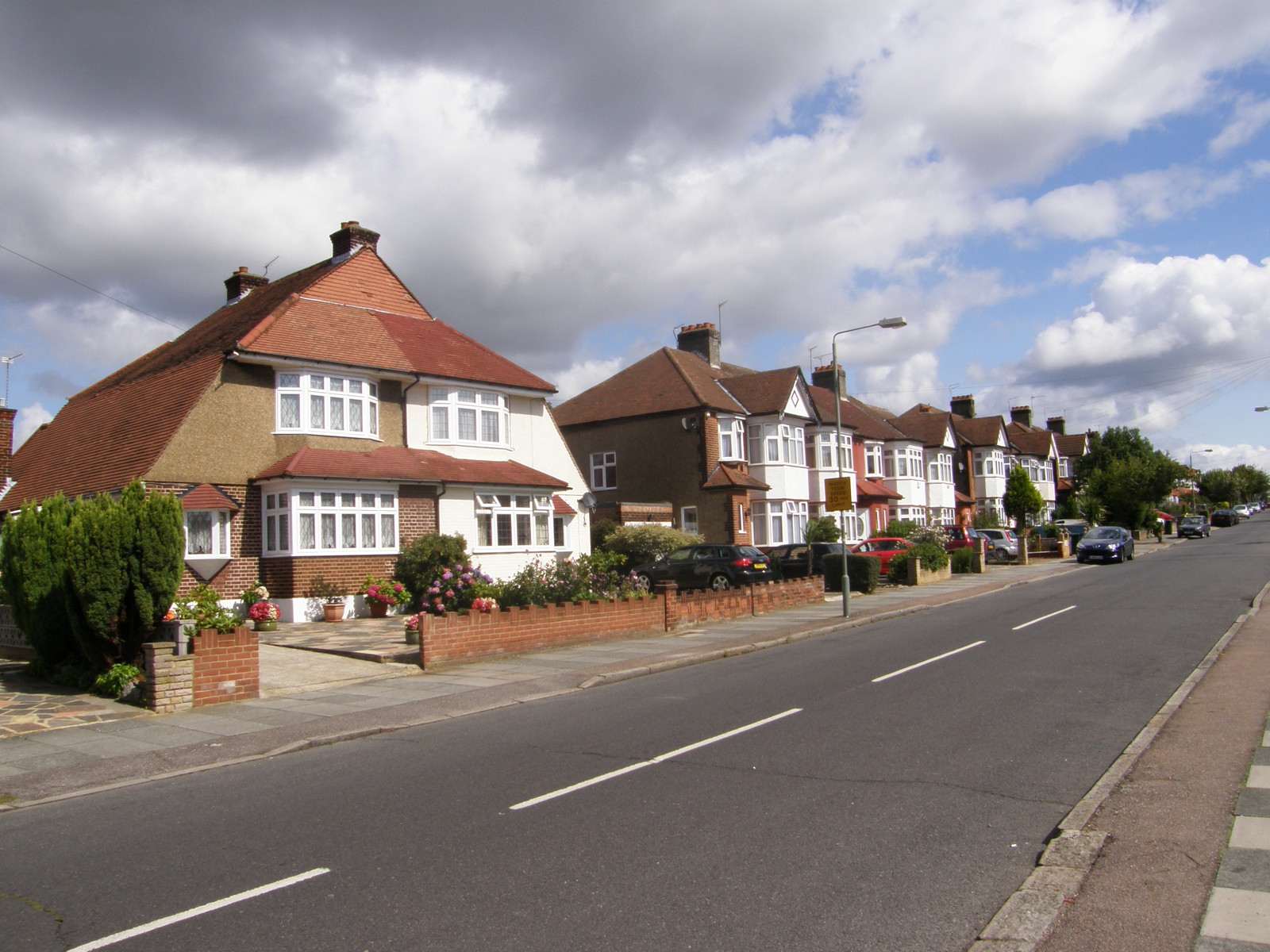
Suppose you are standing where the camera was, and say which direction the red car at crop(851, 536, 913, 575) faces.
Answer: facing to the left of the viewer

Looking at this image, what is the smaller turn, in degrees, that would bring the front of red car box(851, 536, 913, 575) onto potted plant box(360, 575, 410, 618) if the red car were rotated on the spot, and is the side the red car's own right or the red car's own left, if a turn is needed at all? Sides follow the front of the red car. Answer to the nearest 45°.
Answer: approximately 45° to the red car's own left

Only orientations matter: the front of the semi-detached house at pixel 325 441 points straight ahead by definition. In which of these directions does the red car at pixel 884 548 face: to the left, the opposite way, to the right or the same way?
the opposite way

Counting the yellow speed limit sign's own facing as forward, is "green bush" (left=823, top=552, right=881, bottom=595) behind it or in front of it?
behind

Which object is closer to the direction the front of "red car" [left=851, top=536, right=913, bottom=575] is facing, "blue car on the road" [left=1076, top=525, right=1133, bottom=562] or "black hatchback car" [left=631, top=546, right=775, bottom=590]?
the black hatchback car

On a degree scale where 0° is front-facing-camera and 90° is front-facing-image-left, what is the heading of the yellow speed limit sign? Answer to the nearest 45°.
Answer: approximately 0°

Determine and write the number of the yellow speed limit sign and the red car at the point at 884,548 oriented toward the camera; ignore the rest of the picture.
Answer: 1

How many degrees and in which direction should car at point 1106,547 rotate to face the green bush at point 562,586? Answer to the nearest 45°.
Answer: approximately 45° to its left

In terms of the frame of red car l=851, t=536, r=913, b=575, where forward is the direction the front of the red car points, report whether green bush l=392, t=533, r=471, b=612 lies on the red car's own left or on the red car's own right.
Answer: on the red car's own left

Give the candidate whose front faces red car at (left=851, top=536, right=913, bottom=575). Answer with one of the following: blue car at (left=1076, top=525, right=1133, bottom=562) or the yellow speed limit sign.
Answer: the blue car

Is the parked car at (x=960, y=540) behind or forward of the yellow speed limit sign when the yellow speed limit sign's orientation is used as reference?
behind

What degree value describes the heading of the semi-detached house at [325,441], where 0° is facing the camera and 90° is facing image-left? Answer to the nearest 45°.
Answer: approximately 315°

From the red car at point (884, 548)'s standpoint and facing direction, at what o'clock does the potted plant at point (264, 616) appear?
The potted plant is roughly at 10 o'clock from the red car.
